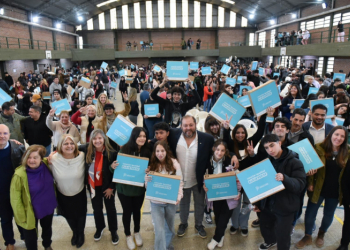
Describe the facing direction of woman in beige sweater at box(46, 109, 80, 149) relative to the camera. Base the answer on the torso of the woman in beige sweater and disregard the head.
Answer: toward the camera

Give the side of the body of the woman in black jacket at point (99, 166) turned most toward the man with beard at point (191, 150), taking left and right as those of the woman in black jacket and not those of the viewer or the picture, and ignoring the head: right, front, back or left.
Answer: left

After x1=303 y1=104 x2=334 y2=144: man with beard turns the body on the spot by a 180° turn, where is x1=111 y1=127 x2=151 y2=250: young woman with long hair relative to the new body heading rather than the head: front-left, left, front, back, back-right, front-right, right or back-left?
back-left

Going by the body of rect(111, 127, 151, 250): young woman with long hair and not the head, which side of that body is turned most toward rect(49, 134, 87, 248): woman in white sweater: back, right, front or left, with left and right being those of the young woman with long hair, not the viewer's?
right

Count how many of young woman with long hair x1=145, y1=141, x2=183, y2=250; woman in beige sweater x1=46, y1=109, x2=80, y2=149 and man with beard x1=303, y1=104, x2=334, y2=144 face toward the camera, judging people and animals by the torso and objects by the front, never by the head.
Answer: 3

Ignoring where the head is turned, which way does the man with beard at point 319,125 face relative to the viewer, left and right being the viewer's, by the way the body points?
facing the viewer

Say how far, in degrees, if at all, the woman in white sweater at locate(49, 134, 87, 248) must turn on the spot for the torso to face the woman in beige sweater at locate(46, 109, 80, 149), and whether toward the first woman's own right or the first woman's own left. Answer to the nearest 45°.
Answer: approximately 180°

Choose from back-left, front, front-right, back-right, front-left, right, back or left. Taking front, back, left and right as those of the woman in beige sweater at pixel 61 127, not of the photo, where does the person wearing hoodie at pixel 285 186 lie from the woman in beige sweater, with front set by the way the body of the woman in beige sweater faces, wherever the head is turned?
front-left

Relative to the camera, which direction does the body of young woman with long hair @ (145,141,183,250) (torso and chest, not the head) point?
toward the camera

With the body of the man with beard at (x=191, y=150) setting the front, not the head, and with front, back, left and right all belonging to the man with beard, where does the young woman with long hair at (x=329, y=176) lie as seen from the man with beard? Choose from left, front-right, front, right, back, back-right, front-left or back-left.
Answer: left
